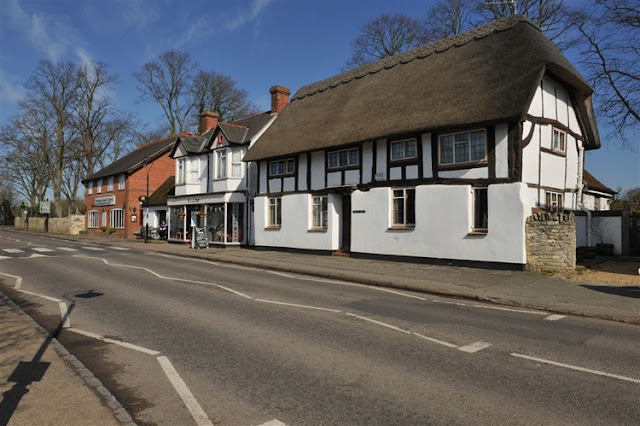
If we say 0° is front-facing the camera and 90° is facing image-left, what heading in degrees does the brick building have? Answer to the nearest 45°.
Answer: approximately 45°

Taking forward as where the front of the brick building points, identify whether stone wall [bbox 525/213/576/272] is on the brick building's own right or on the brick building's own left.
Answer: on the brick building's own left
